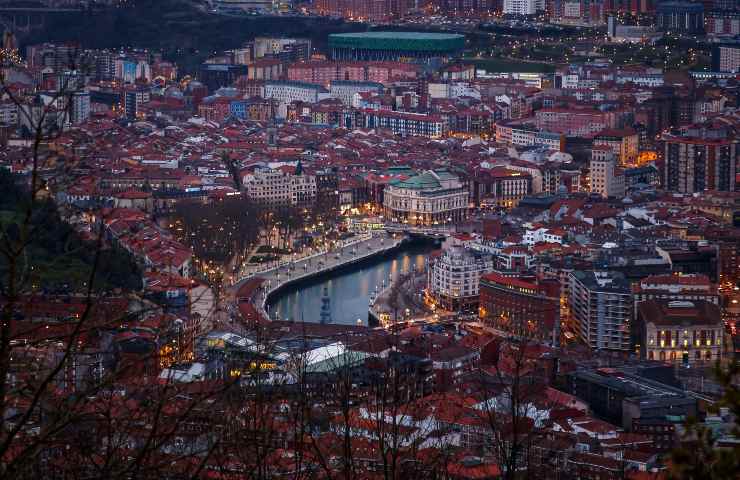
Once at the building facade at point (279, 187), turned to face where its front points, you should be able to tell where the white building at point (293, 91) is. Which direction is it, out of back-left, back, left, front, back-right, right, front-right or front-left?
back

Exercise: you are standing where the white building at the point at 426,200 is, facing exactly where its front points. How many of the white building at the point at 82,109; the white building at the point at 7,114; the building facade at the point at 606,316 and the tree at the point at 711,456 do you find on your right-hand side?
2

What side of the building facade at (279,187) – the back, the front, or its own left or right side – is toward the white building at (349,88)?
back

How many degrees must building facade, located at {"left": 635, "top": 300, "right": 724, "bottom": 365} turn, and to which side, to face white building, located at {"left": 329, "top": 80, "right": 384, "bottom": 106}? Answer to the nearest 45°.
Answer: approximately 180°

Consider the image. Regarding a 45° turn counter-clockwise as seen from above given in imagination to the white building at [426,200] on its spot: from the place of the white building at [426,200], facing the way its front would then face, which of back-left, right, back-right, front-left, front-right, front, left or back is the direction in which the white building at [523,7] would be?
back

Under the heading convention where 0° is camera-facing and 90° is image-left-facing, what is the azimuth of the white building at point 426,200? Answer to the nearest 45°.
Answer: approximately 45°

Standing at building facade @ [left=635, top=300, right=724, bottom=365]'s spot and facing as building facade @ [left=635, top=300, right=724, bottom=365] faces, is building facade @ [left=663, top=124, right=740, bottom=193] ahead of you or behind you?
behind

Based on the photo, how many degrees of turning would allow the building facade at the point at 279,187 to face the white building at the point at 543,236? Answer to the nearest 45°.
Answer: approximately 45° to its left

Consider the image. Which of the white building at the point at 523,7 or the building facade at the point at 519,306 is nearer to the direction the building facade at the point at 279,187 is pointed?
the building facade
